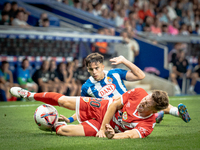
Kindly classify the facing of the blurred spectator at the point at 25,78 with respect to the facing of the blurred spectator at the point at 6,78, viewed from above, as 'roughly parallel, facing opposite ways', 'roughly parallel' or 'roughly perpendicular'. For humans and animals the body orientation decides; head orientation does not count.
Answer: roughly parallel

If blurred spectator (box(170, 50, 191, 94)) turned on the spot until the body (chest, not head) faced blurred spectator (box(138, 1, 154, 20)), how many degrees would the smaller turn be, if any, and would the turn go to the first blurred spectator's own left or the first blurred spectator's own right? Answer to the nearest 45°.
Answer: approximately 135° to the first blurred spectator's own right

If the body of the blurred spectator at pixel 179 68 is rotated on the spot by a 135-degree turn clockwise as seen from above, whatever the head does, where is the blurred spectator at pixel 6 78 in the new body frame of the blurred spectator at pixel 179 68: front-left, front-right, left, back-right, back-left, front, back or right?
left

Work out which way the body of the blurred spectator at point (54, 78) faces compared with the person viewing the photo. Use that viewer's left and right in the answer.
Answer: facing the viewer and to the right of the viewer

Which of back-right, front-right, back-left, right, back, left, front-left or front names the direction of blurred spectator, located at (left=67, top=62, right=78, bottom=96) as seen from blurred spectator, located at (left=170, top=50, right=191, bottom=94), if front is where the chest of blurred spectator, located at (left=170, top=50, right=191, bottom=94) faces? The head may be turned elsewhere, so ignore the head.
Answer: front-right

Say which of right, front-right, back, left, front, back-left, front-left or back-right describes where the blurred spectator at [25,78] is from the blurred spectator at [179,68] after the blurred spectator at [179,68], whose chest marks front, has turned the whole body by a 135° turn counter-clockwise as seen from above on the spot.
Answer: back

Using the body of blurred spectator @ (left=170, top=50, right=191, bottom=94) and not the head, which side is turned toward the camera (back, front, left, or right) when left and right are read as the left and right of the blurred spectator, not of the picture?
front

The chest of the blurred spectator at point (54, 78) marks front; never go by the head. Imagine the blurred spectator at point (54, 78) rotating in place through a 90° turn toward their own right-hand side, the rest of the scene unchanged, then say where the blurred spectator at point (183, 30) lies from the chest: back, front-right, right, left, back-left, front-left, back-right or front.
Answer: back

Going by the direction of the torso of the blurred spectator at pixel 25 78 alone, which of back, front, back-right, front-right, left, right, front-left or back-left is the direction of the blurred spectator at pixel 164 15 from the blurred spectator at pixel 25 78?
left

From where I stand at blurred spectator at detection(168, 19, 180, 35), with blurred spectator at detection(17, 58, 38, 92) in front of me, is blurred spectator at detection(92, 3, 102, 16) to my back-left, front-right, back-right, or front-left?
front-right

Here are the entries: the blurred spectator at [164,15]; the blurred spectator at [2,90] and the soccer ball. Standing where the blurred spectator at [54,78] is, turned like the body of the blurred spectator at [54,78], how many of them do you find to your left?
1

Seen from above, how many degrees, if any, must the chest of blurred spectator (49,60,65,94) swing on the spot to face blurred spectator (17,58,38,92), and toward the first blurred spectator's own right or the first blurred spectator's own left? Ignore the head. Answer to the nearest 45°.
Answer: approximately 135° to the first blurred spectator's own right
